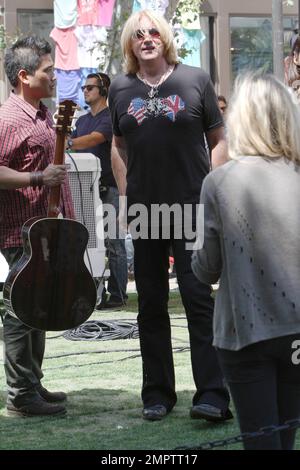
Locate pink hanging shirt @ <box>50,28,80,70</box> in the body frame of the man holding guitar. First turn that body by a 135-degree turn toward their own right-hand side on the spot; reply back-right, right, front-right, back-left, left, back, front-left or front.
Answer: back-right

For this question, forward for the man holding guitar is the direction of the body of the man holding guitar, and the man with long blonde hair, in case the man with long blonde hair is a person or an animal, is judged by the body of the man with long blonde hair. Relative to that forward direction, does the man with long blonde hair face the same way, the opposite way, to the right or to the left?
to the right

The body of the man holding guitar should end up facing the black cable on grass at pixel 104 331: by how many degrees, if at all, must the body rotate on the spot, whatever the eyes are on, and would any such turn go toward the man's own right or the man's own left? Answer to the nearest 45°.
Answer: approximately 90° to the man's own left

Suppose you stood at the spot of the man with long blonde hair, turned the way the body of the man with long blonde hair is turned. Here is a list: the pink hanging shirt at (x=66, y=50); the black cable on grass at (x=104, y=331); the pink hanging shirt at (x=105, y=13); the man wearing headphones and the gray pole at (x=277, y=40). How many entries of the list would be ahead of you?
0

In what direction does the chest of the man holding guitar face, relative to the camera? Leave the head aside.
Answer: to the viewer's right

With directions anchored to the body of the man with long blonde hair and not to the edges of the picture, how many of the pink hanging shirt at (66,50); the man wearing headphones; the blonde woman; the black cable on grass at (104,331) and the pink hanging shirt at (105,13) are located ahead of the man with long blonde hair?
1

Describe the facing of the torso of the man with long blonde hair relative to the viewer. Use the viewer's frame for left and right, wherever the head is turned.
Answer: facing the viewer

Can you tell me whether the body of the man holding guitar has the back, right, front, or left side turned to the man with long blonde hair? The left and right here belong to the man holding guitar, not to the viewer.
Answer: front

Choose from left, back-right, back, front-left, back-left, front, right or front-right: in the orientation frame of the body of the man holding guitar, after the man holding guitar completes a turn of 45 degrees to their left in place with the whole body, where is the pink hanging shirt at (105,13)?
front-left

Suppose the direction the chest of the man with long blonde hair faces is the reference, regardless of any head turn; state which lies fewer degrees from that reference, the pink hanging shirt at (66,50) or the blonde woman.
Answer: the blonde woman

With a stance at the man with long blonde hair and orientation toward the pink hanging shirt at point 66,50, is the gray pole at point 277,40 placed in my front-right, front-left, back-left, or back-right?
front-right

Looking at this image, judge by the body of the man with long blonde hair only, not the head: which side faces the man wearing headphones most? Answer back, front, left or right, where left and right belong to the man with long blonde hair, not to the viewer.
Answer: back

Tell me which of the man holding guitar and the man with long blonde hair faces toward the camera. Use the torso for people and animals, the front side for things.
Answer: the man with long blonde hair

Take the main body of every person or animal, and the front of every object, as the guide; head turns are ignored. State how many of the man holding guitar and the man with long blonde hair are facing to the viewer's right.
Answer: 1

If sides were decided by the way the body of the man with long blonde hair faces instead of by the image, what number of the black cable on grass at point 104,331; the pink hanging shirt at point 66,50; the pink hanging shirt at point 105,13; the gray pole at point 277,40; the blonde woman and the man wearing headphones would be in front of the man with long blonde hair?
1

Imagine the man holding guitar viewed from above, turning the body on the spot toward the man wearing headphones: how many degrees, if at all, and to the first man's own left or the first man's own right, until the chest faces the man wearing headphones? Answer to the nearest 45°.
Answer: approximately 90° to the first man's own left

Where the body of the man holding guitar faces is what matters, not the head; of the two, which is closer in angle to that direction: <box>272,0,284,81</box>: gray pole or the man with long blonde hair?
the man with long blonde hair

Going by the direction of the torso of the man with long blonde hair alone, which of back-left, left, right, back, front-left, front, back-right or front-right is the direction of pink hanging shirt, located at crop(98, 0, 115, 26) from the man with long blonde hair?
back

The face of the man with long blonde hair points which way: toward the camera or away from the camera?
toward the camera
